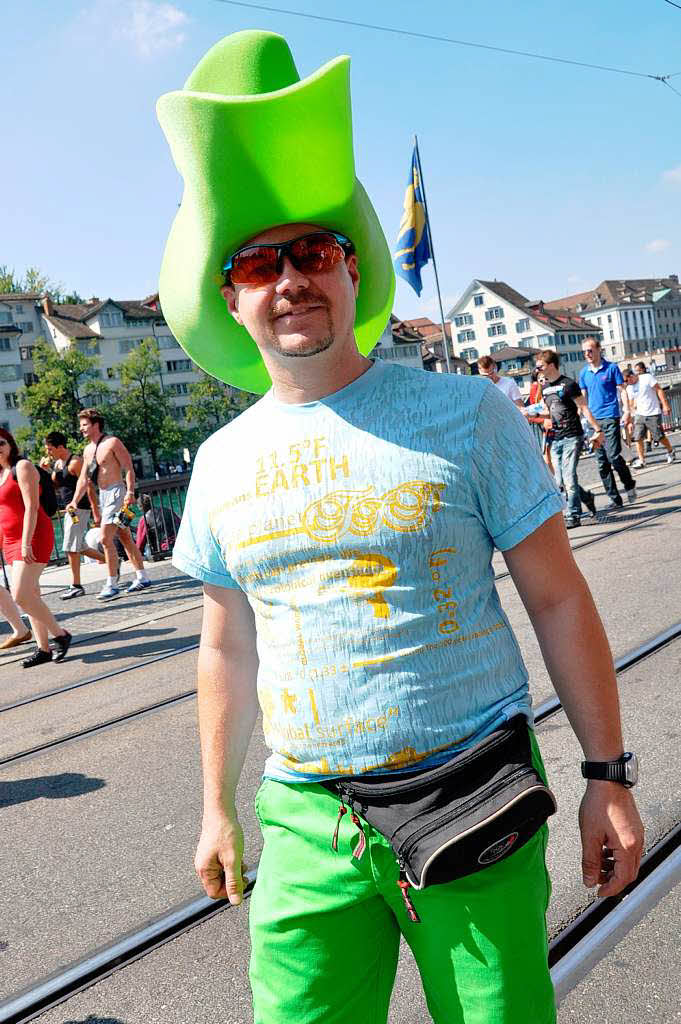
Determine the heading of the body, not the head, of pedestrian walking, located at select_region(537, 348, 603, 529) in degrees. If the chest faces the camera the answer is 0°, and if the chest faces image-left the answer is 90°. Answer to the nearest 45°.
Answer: approximately 45°

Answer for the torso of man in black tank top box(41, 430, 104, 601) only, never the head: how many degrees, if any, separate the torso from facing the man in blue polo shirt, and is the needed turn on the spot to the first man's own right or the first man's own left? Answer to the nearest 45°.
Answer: approximately 180°

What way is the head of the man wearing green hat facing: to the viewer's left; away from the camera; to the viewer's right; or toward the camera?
toward the camera

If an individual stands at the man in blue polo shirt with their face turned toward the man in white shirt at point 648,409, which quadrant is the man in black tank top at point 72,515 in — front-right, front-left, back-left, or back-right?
back-left

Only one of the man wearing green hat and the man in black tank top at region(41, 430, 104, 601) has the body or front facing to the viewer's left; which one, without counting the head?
the man in black tank top

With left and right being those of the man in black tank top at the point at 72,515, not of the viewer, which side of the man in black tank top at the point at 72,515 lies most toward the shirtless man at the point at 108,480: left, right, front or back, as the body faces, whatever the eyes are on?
left

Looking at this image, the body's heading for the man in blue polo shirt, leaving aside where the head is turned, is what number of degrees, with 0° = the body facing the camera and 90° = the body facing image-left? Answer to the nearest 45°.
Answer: approximately 45°

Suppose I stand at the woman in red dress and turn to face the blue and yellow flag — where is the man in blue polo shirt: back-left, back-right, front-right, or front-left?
front-right

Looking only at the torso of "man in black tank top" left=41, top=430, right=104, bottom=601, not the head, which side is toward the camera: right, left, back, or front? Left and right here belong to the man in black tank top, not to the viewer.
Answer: left

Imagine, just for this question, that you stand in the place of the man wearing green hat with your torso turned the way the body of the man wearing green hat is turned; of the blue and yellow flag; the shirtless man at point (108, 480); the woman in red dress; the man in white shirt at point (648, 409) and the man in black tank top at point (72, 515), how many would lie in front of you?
0

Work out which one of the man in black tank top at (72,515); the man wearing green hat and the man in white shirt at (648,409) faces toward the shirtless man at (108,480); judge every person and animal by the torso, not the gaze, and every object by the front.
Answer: the man in white shirt

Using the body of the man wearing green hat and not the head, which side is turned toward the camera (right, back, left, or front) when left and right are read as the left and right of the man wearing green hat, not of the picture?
front

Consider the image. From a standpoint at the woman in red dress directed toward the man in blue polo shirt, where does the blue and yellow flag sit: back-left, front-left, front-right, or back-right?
front-left

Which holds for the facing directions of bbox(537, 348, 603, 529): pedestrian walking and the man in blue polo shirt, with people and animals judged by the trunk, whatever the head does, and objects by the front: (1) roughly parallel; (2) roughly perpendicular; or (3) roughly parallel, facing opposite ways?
roughly parallel

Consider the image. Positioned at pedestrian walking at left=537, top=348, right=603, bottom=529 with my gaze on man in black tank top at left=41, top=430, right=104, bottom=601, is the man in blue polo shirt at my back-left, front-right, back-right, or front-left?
back-right

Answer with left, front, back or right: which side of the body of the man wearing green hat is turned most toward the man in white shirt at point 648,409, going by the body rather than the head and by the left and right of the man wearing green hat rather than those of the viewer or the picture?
back

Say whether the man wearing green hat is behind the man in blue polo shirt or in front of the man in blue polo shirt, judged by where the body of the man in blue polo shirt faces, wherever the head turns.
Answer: in front
